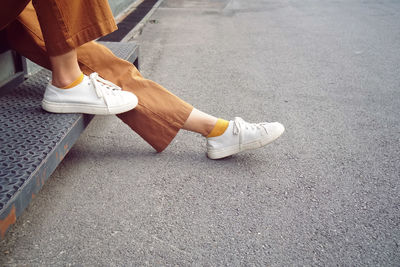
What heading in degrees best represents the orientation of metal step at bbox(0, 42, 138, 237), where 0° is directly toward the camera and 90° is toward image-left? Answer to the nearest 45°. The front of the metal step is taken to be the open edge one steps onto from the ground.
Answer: approximately 315°
